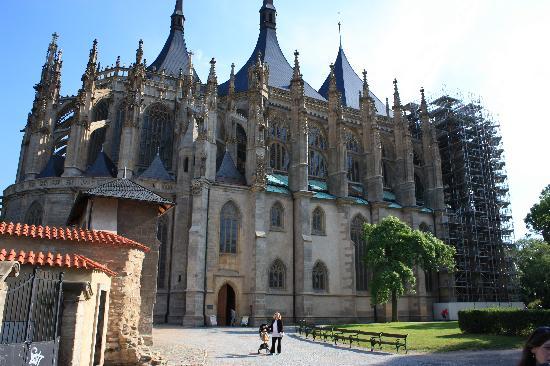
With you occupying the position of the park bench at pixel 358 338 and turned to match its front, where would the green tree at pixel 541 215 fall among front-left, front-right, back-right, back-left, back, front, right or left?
back

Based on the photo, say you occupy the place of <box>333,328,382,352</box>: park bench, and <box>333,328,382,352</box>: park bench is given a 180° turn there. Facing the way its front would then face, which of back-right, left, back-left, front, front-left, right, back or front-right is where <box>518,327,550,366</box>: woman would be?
back-right

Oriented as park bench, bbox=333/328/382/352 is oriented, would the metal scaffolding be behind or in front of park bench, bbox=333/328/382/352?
behind

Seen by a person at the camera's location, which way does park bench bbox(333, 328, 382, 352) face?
facing the viewer and to the left of the viewer

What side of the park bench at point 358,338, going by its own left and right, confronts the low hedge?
back

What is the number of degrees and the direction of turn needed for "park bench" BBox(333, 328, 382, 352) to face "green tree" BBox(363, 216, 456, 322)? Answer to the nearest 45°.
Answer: approximately 135° to its right
